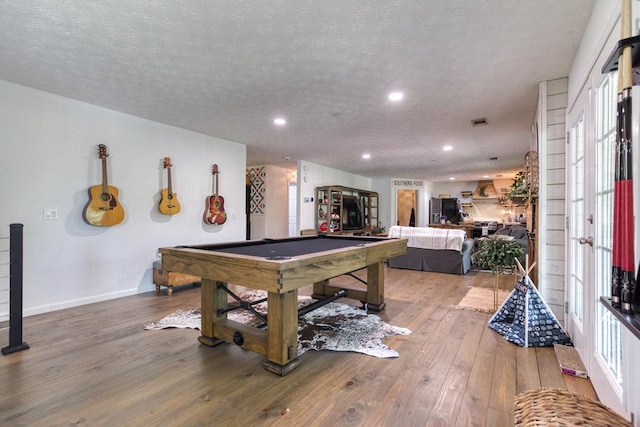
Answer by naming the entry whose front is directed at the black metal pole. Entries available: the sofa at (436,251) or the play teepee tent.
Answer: the play teepee tent

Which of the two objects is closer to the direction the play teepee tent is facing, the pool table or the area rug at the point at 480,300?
the pool table

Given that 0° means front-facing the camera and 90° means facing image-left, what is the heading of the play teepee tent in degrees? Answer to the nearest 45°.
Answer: approximately 45°

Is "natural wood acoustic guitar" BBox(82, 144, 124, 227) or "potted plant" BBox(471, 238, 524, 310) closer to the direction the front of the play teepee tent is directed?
the natural wood acoustic guitar

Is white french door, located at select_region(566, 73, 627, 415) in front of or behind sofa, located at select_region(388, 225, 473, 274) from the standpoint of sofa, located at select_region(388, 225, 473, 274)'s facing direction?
behind

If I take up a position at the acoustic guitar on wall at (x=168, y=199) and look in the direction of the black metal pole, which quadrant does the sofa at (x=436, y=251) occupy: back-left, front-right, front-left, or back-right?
back-left

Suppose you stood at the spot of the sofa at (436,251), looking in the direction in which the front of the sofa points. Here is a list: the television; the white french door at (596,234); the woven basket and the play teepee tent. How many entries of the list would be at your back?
3

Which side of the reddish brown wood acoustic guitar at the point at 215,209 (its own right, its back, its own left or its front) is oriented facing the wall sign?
left

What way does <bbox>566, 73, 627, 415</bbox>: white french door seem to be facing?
to the viewer's left
